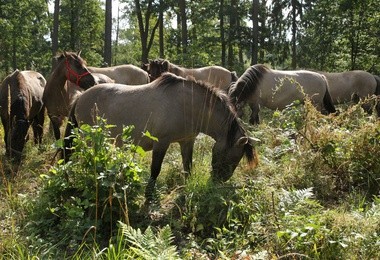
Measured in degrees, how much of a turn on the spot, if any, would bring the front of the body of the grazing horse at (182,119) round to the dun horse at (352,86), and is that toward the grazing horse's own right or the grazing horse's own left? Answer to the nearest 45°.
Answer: approximately 45° to the grazing horse's own left

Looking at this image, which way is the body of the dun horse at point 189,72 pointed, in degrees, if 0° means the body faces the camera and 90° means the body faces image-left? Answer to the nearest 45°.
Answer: approximately 90°

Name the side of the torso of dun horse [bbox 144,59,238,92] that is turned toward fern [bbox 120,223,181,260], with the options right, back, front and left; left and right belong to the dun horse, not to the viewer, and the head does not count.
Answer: left

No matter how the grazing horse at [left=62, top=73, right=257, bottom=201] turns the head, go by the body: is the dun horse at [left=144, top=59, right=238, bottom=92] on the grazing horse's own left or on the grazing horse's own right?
on the grazing horse's own left

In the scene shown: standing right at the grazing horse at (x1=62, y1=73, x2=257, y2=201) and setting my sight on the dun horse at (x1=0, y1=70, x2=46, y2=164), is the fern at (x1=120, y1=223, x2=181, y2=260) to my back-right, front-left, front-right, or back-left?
back-left

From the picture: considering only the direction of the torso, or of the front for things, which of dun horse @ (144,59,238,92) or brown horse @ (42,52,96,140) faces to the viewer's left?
the dun horse

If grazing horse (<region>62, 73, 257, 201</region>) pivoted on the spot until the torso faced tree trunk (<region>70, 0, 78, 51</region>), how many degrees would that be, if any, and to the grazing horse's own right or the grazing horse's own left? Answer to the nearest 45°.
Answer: approximately 90° to the grazing horse's own left

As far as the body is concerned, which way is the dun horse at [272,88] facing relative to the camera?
to the viewer's left

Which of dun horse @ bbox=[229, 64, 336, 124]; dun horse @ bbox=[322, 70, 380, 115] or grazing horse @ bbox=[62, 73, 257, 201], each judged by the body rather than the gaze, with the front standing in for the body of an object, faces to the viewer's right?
the grazing horse

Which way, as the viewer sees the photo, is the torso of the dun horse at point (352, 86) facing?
to the viewer's left

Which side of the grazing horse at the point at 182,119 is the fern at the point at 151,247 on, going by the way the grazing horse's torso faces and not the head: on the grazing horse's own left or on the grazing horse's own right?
on the grazing horse's own right

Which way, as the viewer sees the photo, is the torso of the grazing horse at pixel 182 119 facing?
to the viewer's right
